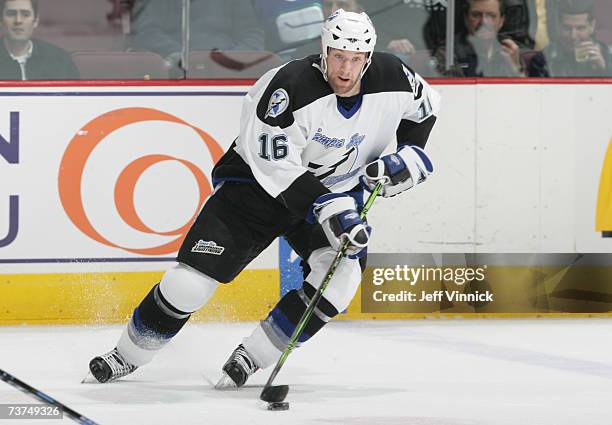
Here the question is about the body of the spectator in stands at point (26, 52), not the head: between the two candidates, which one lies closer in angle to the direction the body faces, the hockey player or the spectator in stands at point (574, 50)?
the hockey player

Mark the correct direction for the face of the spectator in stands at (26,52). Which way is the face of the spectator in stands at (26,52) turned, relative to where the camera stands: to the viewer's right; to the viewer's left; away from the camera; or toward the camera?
toward the camera

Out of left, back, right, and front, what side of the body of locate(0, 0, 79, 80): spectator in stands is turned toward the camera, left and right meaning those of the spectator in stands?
front

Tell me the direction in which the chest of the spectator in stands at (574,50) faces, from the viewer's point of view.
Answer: toward the camera

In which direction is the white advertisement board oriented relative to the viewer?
toward the camera

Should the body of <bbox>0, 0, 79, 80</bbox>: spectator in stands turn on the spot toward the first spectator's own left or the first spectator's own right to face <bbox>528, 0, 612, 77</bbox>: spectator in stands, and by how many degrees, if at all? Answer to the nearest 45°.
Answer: approximately 90° to the first spectator's own left

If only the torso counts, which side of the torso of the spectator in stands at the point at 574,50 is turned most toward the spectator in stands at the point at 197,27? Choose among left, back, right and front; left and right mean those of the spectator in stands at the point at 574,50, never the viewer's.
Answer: right

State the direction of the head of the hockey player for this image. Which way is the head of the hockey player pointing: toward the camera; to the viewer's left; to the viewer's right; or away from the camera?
toward the camera

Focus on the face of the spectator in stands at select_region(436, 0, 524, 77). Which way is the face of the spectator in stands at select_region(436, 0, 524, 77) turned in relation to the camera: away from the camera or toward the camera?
toward the camera
